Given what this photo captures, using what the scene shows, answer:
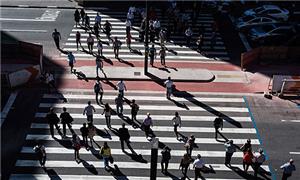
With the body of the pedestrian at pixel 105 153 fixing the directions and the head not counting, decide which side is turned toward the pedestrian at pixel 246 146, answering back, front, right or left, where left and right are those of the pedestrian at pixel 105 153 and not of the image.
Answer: right

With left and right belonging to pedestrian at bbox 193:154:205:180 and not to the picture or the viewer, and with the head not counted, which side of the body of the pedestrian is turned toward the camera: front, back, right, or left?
back

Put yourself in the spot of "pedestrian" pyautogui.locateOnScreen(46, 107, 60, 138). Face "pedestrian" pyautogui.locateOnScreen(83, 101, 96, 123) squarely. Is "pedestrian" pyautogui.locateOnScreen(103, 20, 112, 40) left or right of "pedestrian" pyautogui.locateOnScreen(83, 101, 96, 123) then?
left

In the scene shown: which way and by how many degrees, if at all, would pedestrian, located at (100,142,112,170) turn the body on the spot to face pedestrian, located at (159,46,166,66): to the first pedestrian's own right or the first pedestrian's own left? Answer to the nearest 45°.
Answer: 0° — they already face them

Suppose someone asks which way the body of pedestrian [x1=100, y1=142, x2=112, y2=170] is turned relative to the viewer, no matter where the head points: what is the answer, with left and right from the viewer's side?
facing away from the viewer

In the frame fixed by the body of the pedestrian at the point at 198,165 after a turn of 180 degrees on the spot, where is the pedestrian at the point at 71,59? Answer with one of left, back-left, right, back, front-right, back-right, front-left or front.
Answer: back-right

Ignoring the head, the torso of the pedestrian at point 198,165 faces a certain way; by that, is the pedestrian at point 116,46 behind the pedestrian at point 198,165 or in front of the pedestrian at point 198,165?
in front

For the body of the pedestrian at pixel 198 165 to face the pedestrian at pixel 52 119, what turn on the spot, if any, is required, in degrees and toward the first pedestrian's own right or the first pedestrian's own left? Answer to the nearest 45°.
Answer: approximately 90° to the first pedestrian's own left

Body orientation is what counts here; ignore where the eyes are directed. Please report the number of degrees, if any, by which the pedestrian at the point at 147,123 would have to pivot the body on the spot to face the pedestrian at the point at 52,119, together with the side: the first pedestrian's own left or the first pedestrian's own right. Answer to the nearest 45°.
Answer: approximately 90° to the first pedestrian's own right

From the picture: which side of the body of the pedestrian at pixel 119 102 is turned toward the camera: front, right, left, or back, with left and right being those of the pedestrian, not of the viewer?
back

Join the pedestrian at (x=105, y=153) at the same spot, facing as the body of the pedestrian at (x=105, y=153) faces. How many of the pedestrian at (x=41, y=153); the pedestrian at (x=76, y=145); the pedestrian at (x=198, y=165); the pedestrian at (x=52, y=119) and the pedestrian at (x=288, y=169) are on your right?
2
